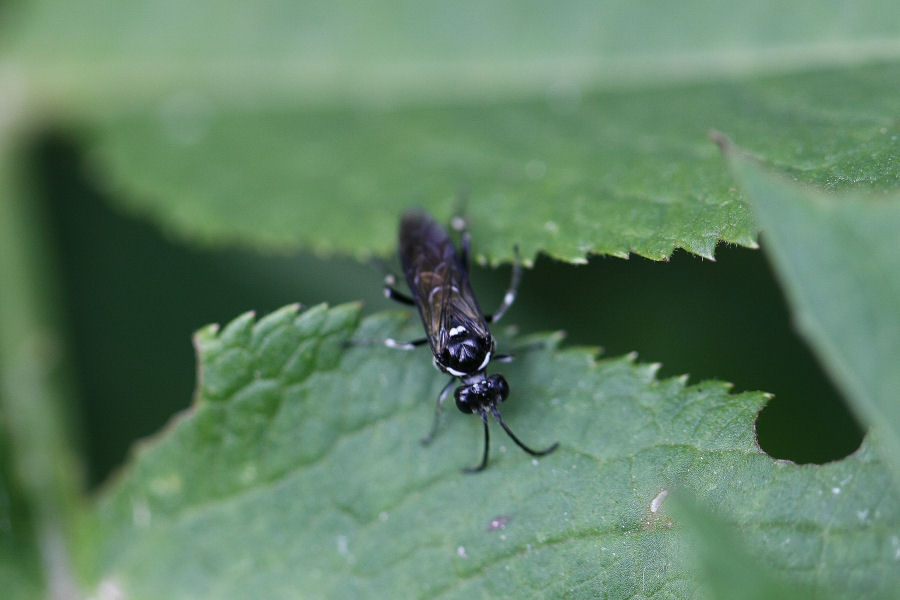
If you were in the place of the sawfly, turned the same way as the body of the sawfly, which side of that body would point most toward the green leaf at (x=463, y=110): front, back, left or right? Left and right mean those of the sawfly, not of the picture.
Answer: back

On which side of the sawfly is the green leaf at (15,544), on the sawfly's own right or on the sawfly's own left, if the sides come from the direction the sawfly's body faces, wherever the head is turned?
on the sawfly's own right

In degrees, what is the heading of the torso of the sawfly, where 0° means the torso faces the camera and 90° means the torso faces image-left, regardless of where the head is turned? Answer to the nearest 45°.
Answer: approximately 0°
